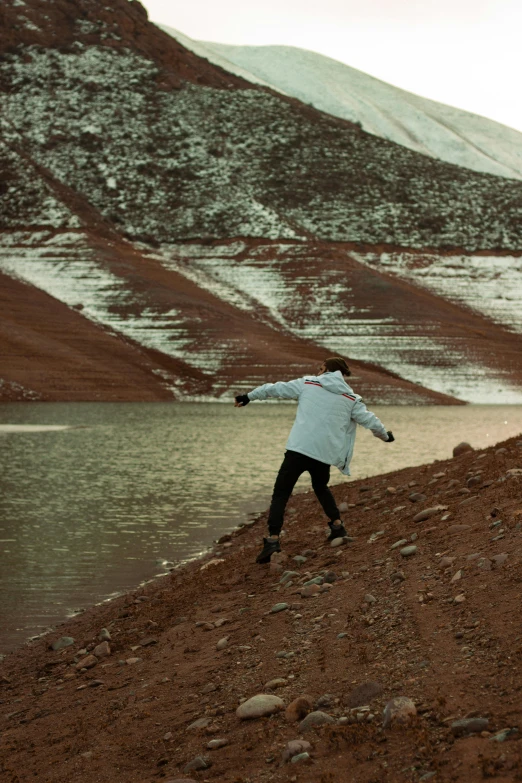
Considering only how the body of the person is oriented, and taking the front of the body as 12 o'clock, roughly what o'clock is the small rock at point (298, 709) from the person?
The small rock is roughly at 6 o'clock from the person.

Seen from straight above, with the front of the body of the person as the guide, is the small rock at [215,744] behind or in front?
behind

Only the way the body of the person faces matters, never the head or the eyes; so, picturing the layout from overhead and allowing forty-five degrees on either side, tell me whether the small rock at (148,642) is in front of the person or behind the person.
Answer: behind

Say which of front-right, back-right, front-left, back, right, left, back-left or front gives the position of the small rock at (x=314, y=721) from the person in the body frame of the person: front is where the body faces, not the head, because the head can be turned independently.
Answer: back

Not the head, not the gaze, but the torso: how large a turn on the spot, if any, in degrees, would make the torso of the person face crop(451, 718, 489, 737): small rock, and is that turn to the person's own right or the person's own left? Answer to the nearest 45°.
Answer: approximately 180°

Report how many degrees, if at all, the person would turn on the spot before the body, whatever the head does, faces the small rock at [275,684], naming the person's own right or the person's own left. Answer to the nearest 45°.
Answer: approximately 180°

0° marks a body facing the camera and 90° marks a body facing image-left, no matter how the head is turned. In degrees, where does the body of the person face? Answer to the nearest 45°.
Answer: approximately 180°

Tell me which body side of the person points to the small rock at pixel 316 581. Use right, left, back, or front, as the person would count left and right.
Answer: back

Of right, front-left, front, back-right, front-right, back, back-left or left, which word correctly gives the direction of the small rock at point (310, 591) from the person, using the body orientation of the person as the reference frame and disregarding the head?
back

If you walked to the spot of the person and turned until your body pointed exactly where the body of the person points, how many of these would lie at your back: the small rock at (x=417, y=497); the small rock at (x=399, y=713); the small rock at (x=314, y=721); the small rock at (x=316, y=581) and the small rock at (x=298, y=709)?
4
